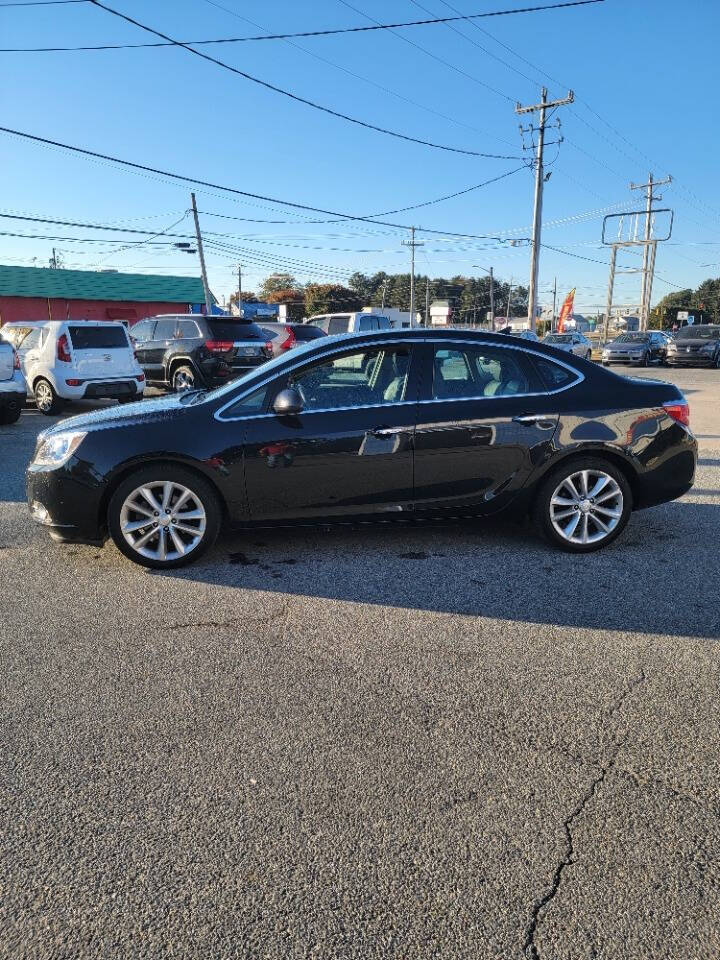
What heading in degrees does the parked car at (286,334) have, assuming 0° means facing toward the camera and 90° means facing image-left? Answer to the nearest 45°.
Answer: approximately 135°

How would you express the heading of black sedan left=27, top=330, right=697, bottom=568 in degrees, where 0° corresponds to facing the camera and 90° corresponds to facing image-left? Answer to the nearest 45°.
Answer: approximately 90°

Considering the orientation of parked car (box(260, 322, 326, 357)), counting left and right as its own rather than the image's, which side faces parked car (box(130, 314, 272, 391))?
left

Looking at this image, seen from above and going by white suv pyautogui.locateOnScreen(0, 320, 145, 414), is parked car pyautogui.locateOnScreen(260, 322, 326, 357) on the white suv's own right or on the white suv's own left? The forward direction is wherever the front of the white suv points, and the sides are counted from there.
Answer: on the white suv's own right

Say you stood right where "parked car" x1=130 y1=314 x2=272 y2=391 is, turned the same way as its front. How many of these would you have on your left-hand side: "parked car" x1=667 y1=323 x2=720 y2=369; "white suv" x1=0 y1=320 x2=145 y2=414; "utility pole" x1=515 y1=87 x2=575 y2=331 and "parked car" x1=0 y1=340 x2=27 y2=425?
2

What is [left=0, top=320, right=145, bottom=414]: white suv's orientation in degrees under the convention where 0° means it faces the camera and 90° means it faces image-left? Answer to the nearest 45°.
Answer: approximately 135°

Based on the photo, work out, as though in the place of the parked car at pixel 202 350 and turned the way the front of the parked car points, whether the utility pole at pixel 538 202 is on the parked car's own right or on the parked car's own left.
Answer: on the parked car's own right

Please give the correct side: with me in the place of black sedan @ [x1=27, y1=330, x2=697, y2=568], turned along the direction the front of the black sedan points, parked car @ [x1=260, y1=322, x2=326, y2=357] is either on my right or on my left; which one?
on my right

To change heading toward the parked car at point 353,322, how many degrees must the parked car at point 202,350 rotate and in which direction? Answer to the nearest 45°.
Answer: approximately 90° to its right

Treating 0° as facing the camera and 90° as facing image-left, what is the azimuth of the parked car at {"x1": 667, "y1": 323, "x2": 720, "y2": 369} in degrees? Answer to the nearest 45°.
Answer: approximately 45°
